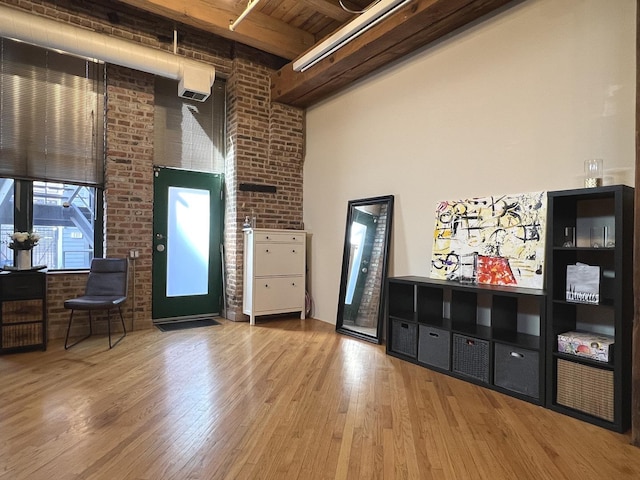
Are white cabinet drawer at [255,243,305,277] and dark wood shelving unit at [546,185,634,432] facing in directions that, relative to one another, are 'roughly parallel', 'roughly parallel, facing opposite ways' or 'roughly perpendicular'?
roughly perpendicular

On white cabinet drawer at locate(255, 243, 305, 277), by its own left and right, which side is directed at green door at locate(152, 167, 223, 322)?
right

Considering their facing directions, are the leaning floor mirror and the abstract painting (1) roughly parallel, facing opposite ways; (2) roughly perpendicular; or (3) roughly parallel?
roughly parallel

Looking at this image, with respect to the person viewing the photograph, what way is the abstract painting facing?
facing the viewer and to the left of the viewer

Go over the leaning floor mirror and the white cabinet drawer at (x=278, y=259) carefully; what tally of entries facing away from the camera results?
0

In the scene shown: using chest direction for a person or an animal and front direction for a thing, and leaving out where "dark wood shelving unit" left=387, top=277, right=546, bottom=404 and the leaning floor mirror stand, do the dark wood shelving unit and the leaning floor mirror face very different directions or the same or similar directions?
same or similar directions

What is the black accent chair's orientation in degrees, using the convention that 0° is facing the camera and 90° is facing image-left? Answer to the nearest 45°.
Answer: approximately 45°

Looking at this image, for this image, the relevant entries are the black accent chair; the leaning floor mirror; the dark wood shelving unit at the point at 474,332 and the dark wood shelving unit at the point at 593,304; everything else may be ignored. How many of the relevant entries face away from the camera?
0

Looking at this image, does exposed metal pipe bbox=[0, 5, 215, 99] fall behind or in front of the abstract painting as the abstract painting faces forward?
in front

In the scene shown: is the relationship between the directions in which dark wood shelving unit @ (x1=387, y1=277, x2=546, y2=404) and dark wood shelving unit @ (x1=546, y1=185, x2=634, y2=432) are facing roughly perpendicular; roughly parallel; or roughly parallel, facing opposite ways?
roughly parallel

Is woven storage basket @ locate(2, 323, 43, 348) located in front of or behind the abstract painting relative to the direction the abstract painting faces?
in front

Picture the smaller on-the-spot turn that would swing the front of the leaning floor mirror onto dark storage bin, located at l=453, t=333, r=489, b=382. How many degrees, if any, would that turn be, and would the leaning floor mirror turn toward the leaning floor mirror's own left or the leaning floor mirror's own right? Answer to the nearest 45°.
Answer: approximately 90° to the leaning floor mirror's own left

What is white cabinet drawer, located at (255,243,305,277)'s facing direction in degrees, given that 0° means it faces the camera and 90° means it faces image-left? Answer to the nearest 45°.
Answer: approximately 0°

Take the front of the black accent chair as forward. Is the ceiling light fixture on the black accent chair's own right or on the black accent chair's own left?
on the black accent chair's own left

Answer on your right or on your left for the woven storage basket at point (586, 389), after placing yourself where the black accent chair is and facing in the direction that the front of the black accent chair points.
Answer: on your left
